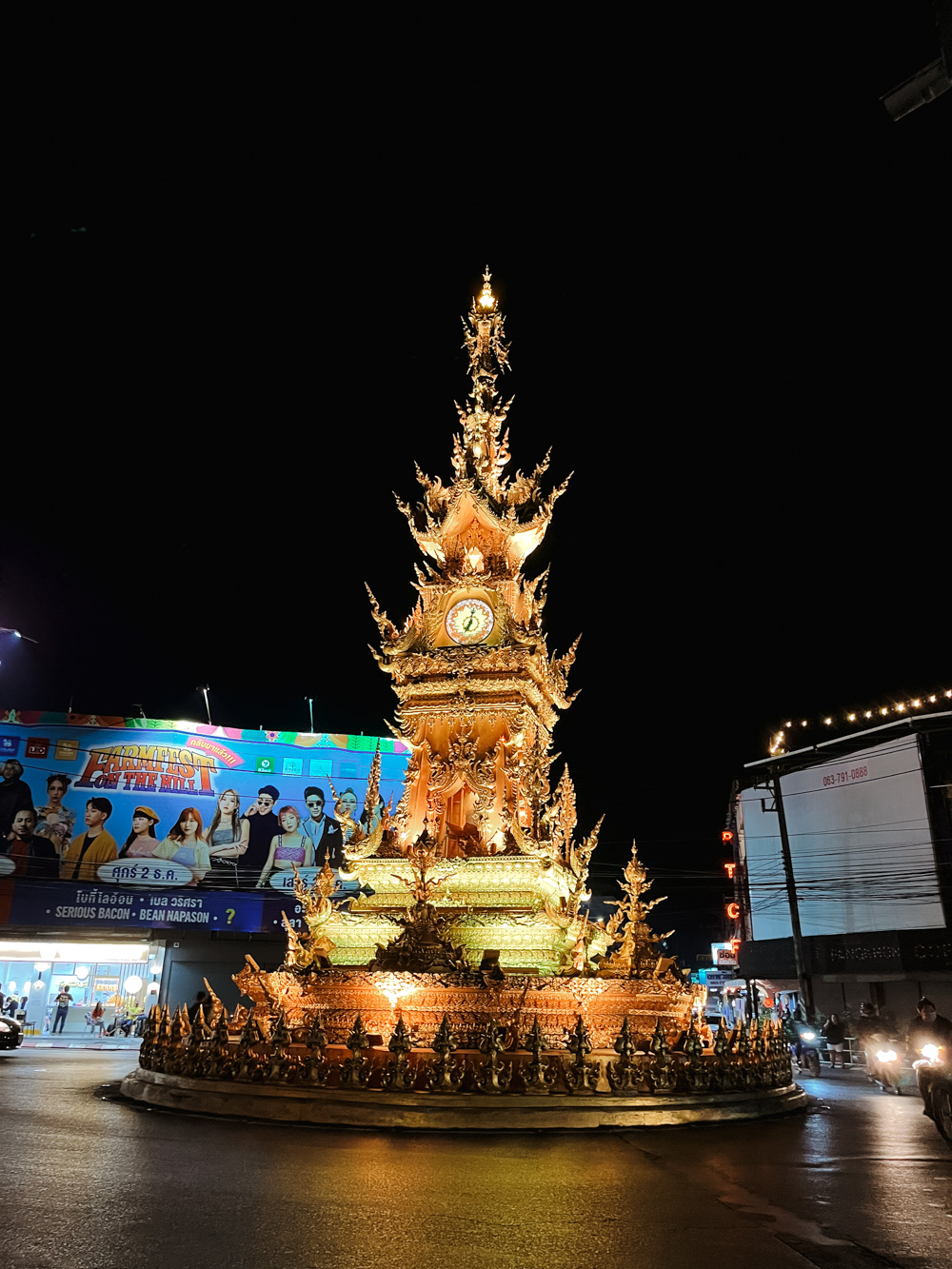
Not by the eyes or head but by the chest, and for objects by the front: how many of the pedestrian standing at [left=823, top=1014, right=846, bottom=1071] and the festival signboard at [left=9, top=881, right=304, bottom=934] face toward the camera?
2

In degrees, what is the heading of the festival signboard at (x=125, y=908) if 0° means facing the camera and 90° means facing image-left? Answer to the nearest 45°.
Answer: approximately 0°

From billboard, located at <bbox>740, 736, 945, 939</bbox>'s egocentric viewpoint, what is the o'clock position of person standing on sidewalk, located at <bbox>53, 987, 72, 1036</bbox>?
The person standing on sidewalk is roughly at 1 o'clock from the billboard.

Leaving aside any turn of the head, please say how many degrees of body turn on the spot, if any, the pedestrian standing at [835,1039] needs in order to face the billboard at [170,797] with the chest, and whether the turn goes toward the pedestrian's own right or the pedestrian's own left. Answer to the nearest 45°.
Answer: approximately 90° to the pedestrian's own right

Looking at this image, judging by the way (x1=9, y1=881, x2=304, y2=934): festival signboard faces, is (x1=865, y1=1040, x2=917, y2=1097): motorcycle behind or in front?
in front

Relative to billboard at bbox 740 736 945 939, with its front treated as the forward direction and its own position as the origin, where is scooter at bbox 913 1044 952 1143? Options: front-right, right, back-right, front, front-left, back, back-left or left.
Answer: front-left

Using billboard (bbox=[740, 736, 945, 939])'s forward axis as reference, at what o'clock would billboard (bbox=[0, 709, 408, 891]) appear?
billboard (bbox=[0, 709, 408, 891]) is roughly at 1 o'clock from billboard (bbox=[740, 736, 945, 939]).

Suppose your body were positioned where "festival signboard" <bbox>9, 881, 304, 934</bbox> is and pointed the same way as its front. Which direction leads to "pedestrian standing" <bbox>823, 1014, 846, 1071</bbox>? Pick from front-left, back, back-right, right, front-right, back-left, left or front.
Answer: front-left

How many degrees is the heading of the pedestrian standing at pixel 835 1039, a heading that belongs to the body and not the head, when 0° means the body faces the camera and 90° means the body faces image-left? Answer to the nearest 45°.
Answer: approximately 0°

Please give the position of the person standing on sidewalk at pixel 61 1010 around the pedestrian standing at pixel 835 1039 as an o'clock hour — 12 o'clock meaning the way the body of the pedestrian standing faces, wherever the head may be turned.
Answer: The person standing on sidewalk is roughly at 3 o'clock from the pedestrian standing.
